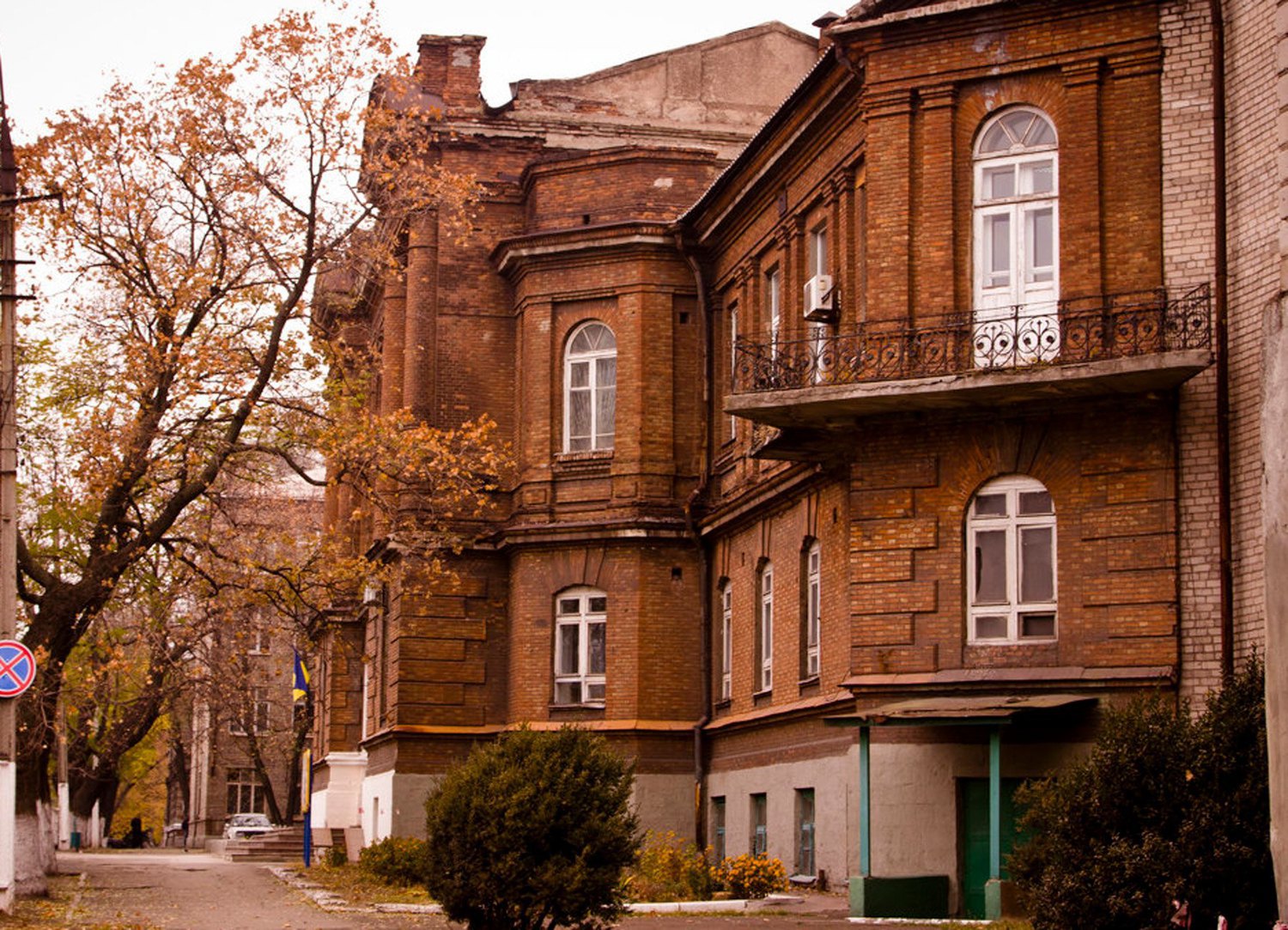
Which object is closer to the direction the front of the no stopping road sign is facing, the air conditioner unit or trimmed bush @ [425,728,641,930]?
the trimmed bush

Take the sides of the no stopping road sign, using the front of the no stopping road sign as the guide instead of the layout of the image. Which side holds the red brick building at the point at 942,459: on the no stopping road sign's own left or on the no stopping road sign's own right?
on the no stopping road sign's own left

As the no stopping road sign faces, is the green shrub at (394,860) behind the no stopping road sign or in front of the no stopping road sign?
behind

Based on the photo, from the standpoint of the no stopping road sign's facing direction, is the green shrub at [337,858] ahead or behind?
behind

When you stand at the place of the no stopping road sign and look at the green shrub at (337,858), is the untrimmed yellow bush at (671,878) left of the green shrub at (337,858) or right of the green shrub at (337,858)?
right

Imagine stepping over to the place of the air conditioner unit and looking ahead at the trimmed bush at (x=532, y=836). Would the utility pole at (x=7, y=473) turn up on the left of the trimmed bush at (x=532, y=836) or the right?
right

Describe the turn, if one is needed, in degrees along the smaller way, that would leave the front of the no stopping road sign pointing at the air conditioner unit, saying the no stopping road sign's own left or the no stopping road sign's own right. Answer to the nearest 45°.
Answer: approximately 90° to the no stopping road sign's own left

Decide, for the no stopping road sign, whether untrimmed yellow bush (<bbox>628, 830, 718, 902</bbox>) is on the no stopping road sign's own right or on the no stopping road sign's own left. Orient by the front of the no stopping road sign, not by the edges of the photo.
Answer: on the no stopping road sign's own left

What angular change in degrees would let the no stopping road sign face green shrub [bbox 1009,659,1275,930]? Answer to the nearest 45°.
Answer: approximately 45° to its left

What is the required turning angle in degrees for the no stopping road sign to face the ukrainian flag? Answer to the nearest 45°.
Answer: approximately 180°

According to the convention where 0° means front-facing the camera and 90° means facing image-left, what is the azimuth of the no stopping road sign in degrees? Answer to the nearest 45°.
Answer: approximately 0°

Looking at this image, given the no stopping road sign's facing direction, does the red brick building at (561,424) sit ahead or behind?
behind
